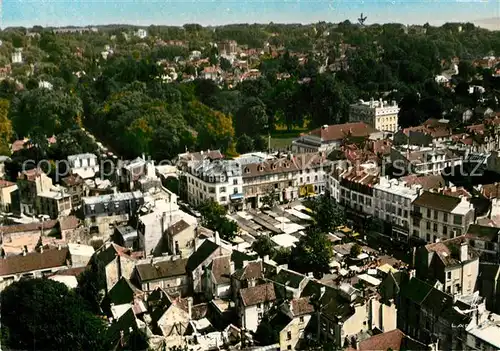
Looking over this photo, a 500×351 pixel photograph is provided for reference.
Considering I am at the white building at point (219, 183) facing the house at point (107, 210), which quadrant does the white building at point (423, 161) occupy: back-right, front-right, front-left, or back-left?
back-left

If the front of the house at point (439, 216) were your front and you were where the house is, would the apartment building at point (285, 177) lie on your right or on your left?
on your right

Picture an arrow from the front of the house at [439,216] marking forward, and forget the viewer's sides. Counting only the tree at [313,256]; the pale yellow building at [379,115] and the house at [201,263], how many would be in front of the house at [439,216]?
2

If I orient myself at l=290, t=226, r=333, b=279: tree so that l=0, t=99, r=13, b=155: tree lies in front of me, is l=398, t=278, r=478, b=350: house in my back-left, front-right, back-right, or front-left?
back-left

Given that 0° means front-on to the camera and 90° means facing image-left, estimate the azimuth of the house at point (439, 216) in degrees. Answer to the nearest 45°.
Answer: approximately 45°

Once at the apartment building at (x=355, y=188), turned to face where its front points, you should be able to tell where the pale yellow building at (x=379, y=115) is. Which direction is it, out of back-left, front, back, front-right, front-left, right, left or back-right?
back-right
